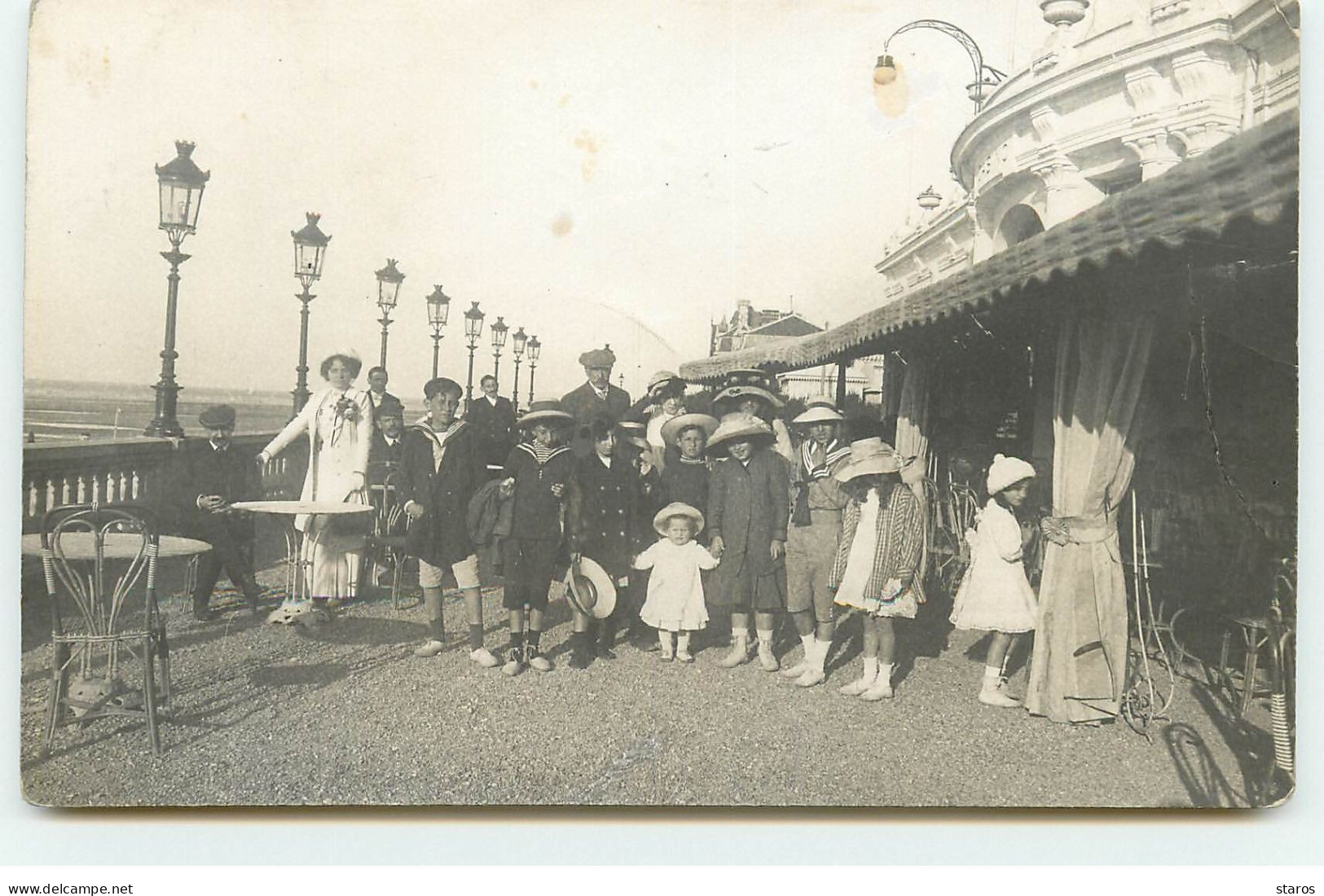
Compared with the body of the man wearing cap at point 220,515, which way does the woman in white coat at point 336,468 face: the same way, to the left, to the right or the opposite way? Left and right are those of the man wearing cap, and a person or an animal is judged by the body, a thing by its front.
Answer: the same way

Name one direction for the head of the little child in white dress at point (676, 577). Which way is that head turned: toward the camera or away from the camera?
toward the camera

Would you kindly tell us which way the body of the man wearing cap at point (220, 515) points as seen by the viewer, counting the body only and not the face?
toward the camera

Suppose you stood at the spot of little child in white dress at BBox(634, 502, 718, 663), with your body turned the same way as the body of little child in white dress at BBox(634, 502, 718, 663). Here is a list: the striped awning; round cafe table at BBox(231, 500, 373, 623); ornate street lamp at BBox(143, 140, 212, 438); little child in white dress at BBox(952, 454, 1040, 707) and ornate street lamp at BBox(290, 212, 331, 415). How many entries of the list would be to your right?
3

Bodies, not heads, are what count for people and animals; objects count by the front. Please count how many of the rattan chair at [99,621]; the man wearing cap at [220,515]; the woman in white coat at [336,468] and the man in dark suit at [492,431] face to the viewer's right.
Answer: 0

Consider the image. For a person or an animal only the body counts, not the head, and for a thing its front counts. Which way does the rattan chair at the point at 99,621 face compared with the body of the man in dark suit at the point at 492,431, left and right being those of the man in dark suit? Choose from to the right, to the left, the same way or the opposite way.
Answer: the opposite way

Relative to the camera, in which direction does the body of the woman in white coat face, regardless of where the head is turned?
toward the camera

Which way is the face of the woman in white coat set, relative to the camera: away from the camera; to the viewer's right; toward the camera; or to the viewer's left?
toward the camera

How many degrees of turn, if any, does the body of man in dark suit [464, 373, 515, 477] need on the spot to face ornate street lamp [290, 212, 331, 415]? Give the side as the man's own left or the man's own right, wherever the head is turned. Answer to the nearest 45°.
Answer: approximately 90° to the man's own right

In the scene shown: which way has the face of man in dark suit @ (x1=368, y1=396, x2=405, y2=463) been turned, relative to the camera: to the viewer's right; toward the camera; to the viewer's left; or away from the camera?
toward the camera

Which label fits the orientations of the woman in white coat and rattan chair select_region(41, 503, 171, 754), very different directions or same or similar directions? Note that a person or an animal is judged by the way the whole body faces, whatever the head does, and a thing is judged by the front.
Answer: very different directions
